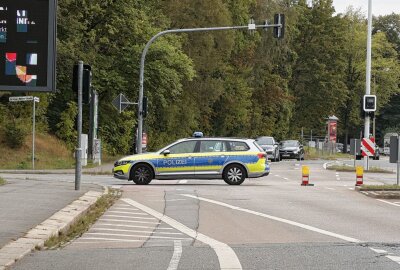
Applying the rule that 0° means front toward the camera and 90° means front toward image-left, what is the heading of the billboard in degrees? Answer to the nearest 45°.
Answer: approximately 0°

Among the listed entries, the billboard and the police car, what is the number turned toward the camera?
1

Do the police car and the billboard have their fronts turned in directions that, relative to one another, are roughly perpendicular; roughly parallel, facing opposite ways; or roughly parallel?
roughly perpendicular

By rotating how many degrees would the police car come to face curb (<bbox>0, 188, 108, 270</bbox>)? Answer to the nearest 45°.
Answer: approximately 90° to its left

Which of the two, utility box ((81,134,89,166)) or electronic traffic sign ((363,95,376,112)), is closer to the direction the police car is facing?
the utility box

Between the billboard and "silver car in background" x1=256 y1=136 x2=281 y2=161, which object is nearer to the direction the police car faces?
the billboard

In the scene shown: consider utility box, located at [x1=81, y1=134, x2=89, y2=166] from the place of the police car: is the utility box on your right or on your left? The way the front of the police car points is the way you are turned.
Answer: on your right

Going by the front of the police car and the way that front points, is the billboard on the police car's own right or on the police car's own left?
on the police car's own left

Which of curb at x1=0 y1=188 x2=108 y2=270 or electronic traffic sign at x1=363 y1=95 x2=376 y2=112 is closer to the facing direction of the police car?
the curb

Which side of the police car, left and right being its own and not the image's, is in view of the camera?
left
